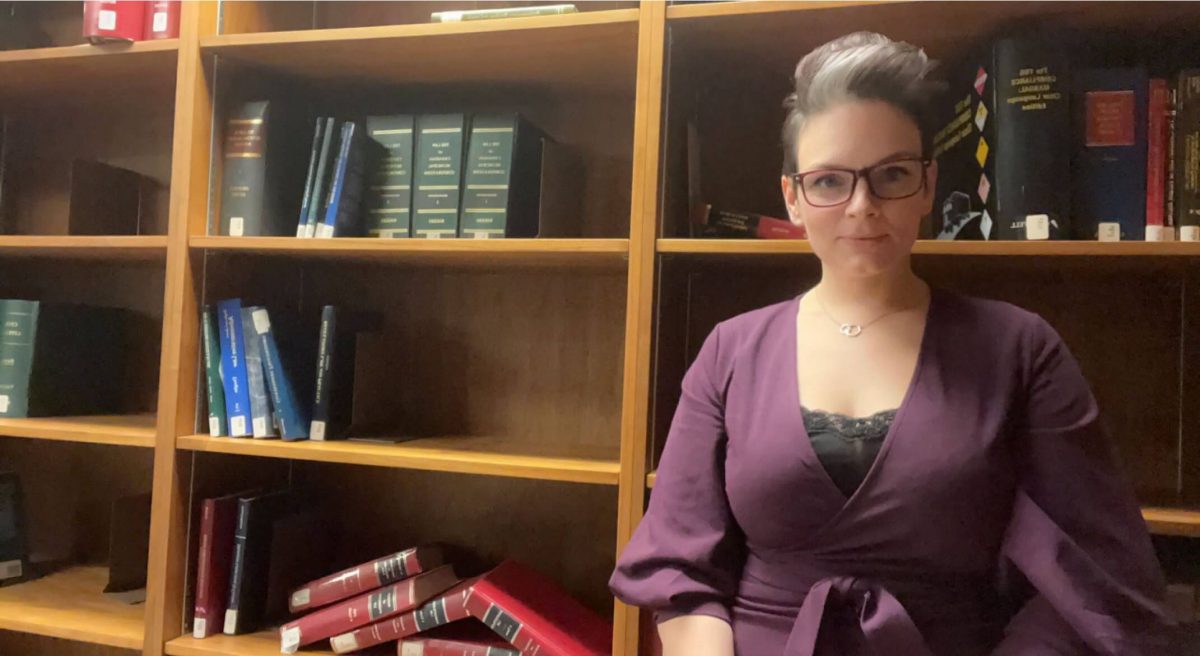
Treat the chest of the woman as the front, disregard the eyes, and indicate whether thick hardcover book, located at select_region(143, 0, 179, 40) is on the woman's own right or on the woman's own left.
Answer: on the woman's own right

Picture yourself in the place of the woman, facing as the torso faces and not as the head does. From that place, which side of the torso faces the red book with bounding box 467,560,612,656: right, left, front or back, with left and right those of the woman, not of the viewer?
right

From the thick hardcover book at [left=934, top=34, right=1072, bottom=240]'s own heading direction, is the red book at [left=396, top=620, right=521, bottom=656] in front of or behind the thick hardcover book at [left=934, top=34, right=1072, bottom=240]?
in front

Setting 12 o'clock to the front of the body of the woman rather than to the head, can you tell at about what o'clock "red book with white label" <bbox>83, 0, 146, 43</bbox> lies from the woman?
The red book with white label is roughly at 3 o'clock from the woman.

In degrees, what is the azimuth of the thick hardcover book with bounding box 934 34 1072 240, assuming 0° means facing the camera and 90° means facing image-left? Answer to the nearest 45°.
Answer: approximately 45°

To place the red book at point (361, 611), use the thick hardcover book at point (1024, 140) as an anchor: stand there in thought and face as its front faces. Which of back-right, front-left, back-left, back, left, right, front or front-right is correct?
front-right

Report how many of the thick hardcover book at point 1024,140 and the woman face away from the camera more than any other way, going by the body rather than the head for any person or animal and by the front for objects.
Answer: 0

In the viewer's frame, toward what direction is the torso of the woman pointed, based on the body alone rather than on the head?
toward the camera
